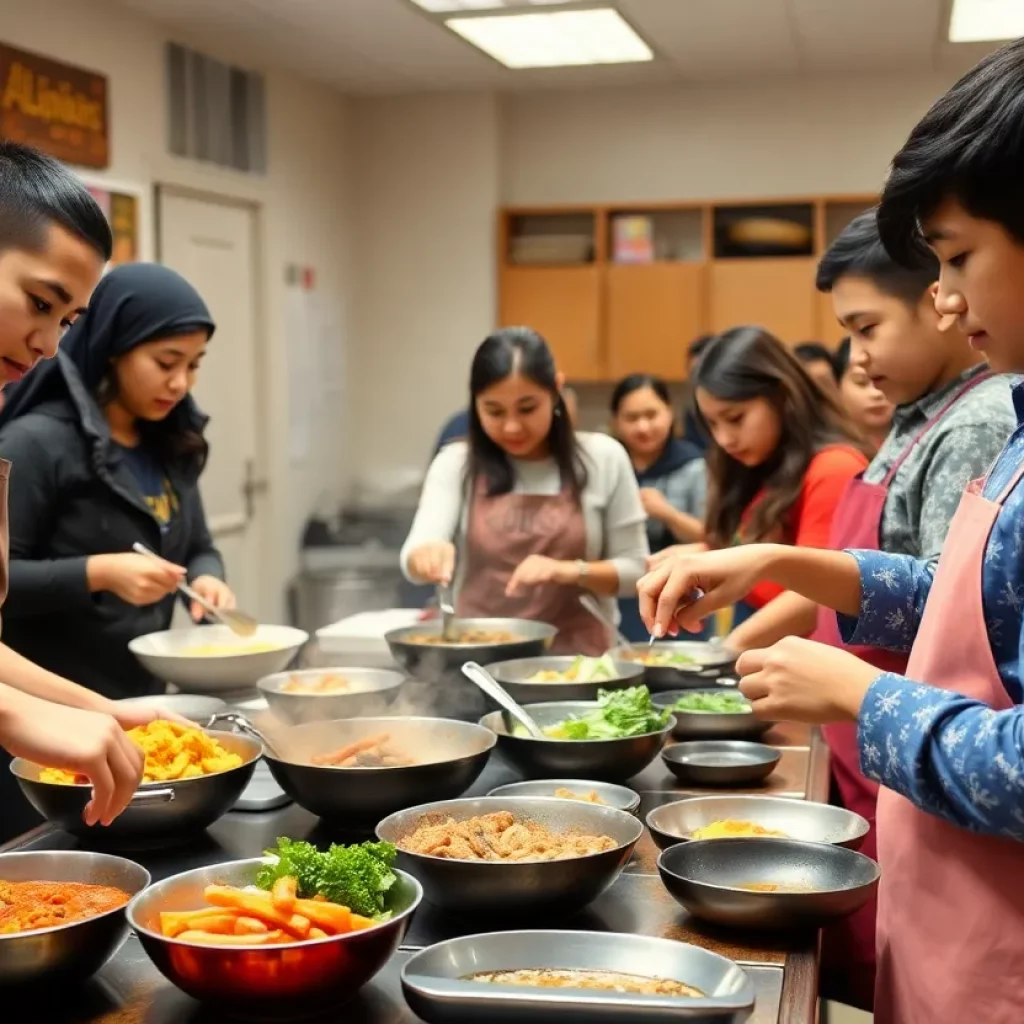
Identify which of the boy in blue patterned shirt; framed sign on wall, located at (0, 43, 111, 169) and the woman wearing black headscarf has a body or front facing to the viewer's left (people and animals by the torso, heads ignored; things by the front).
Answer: the boy in blue patterned shirt

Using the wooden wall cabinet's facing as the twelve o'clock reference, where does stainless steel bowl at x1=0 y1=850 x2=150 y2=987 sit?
The stainless steel bowl is roughly at 12 o'clock from the wooden wall cabinet.

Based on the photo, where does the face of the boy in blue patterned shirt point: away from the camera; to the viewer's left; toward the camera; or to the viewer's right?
to the viewer's left

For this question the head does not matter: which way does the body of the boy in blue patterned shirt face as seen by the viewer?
to the viewer's left

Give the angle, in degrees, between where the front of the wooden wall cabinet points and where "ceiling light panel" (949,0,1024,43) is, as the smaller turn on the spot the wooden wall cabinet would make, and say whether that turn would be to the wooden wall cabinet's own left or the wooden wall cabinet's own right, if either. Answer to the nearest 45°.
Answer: approximately 45° to the wooden wall cabinet's own left

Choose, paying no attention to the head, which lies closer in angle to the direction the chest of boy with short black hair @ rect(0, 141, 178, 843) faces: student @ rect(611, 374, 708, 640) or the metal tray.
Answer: the metal tray

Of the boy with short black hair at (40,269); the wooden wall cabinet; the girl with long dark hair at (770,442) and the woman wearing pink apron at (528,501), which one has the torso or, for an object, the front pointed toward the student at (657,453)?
the wooden wall cabinet

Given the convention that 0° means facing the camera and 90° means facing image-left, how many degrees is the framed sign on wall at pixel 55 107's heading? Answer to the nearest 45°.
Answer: approximately 315°

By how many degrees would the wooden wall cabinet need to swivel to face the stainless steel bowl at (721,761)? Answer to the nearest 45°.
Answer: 0° — it already faces it

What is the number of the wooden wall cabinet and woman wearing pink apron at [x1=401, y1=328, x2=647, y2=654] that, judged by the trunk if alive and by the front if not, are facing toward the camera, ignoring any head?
2

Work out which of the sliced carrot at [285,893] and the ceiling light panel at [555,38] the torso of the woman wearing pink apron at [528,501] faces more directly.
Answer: the sliced carrot

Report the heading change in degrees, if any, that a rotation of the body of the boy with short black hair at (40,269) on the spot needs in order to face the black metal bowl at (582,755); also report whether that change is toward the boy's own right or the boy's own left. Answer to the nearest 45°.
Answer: approximately 45° to the boy's own left

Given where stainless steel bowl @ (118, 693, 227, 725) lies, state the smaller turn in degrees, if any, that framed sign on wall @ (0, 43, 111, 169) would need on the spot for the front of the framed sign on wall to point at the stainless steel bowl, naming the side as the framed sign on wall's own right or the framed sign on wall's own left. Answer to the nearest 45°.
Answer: approximately 45° to the framed sign on wall's own right

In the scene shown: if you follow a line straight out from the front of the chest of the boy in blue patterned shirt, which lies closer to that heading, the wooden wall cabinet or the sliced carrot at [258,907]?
the sliced carrot

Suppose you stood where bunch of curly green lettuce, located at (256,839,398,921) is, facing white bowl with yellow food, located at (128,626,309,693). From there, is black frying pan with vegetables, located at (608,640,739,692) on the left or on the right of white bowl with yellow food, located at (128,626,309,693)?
right

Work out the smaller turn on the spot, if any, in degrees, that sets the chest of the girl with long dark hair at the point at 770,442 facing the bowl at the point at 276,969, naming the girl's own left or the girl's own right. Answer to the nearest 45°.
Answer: approximately 45° to the girl's own left
